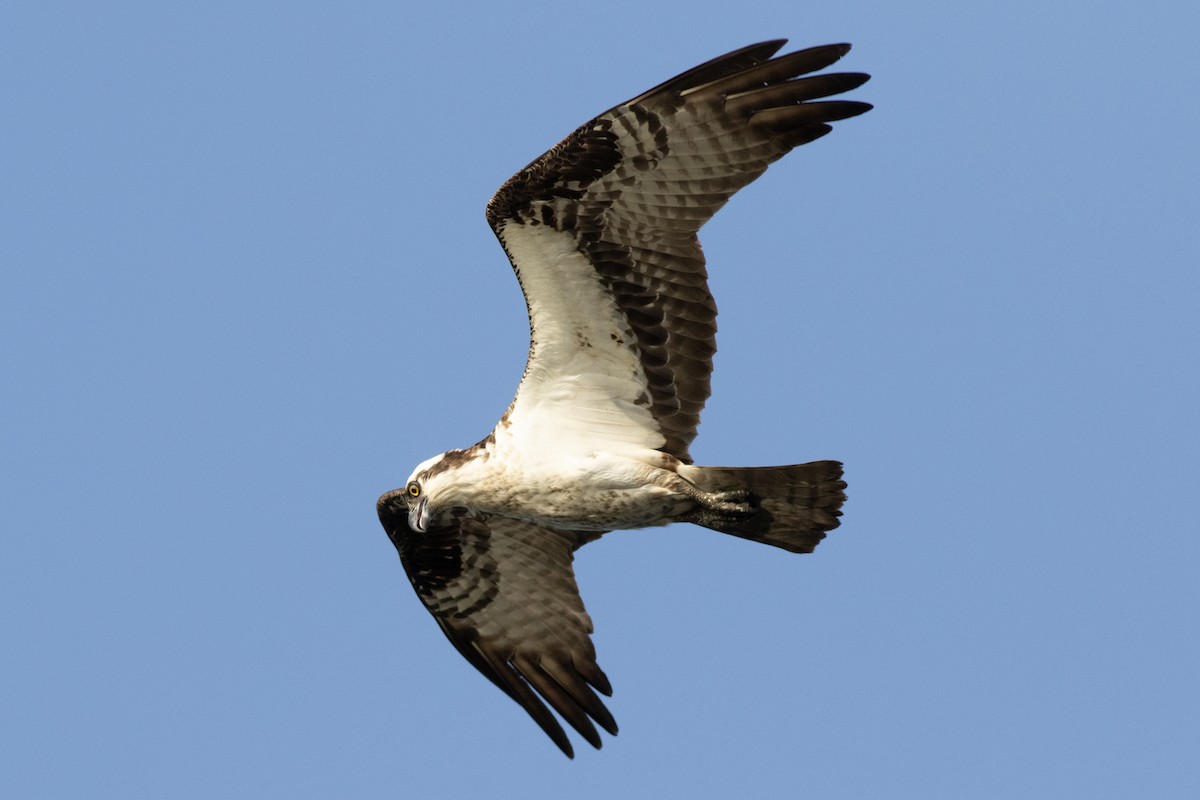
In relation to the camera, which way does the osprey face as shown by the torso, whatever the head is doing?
to the viewer's left
